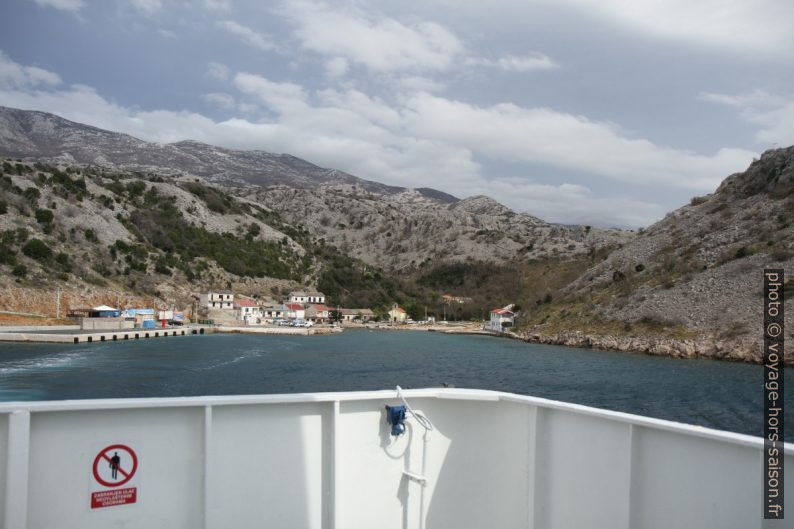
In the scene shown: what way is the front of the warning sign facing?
toward the camera

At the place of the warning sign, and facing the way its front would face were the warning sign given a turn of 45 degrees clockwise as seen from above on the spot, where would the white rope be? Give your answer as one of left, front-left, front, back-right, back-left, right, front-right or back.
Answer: back-left
